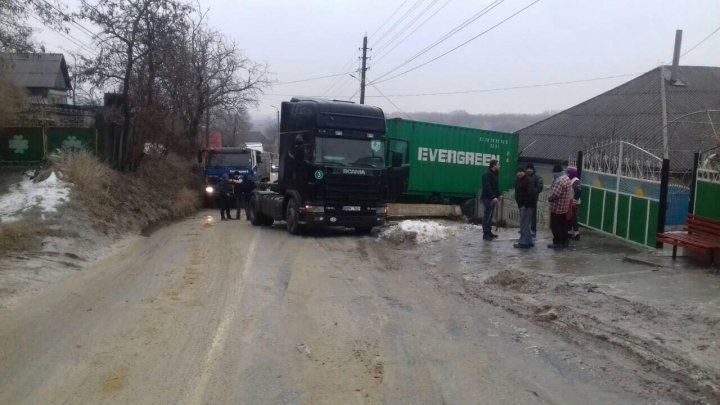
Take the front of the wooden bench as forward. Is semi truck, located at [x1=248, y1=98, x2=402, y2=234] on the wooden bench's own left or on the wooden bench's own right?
on the wooden bench's own right

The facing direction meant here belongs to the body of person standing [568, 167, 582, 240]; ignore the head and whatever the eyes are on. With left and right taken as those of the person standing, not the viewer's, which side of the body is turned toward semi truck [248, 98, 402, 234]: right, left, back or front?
front

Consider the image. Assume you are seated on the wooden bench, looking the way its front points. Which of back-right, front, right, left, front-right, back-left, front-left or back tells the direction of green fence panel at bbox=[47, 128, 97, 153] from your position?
front-right

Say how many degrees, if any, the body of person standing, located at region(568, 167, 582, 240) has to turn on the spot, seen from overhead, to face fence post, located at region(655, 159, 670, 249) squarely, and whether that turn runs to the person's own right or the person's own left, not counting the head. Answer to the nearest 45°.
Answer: approximately 135° to the person's own left

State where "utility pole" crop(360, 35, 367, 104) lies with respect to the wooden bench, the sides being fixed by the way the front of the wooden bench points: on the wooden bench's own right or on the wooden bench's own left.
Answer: on the wooden bench's own right

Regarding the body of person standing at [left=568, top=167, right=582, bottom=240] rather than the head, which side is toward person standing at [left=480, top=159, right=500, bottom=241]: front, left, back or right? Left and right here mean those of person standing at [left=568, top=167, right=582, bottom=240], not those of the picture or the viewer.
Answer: front

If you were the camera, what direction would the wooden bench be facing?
facing the viewer and to the left of the viewer

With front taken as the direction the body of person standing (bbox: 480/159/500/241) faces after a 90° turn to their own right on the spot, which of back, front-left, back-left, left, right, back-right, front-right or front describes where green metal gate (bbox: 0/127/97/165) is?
right

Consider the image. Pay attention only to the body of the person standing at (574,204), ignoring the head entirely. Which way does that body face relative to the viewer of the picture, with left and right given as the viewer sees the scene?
facing to the left of the viewer

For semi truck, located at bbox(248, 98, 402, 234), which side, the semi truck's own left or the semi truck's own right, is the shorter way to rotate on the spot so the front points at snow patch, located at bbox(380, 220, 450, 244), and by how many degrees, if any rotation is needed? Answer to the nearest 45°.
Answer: approximately 45° to the semi truck's own left
